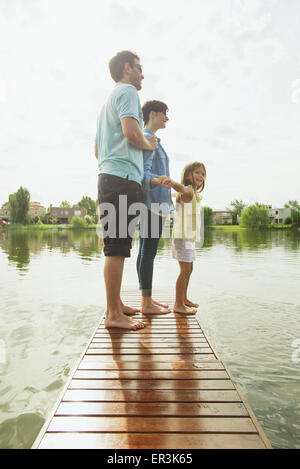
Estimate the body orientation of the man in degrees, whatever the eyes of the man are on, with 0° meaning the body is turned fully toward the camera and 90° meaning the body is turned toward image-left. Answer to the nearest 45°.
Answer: approximately 270°

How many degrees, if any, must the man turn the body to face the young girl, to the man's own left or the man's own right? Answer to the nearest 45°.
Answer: approximately 45° to the man's own left

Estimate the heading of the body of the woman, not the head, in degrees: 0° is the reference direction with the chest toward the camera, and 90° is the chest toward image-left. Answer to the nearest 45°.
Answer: approximately 270°

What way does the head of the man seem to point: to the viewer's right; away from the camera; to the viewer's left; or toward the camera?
to the viewer's right

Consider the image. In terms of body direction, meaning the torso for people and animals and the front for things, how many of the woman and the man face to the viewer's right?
2

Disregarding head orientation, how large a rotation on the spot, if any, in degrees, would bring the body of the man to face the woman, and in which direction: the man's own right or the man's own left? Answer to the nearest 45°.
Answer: approximately 45° to the man's own left
